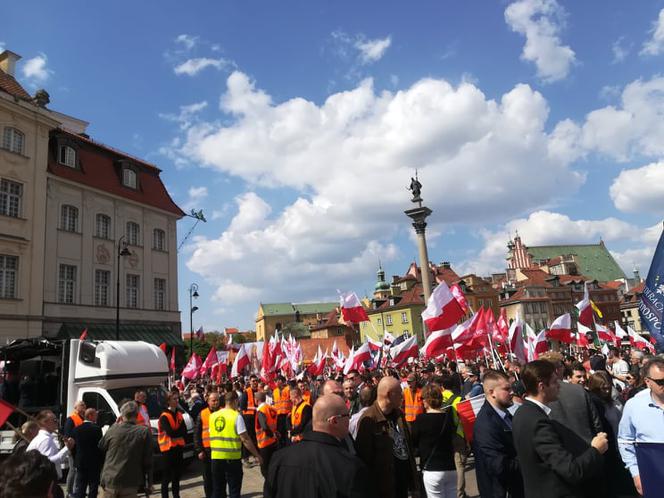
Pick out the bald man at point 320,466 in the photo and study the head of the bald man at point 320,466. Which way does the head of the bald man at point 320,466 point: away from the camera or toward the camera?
away from the camera

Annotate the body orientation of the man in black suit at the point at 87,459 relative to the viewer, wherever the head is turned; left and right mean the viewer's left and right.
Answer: facing away from the viewer

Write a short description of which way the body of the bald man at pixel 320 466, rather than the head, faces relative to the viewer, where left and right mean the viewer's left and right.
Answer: facing away from the viewer and to the right of the viewer

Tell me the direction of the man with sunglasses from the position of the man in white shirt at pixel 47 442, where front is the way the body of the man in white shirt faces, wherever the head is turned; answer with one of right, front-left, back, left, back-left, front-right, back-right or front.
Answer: front-right

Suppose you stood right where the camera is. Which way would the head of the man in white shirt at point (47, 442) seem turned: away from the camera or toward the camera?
toward the camera

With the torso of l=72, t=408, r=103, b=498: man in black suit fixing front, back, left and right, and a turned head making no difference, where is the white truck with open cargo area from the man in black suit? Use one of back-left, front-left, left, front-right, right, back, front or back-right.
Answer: front

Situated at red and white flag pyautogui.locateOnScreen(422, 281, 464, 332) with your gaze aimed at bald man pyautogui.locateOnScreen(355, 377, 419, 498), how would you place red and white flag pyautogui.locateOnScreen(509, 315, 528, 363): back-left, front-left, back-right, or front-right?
back-left

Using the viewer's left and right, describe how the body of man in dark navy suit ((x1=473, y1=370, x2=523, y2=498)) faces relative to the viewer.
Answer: facing to the right of the viewer

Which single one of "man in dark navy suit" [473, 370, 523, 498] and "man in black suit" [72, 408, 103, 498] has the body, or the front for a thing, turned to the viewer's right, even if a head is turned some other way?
"man in dark navy suit" [473, 370, 523, 498]

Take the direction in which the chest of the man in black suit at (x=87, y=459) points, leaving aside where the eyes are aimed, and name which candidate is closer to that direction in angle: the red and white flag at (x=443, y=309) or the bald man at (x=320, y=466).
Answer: the red and white flag
